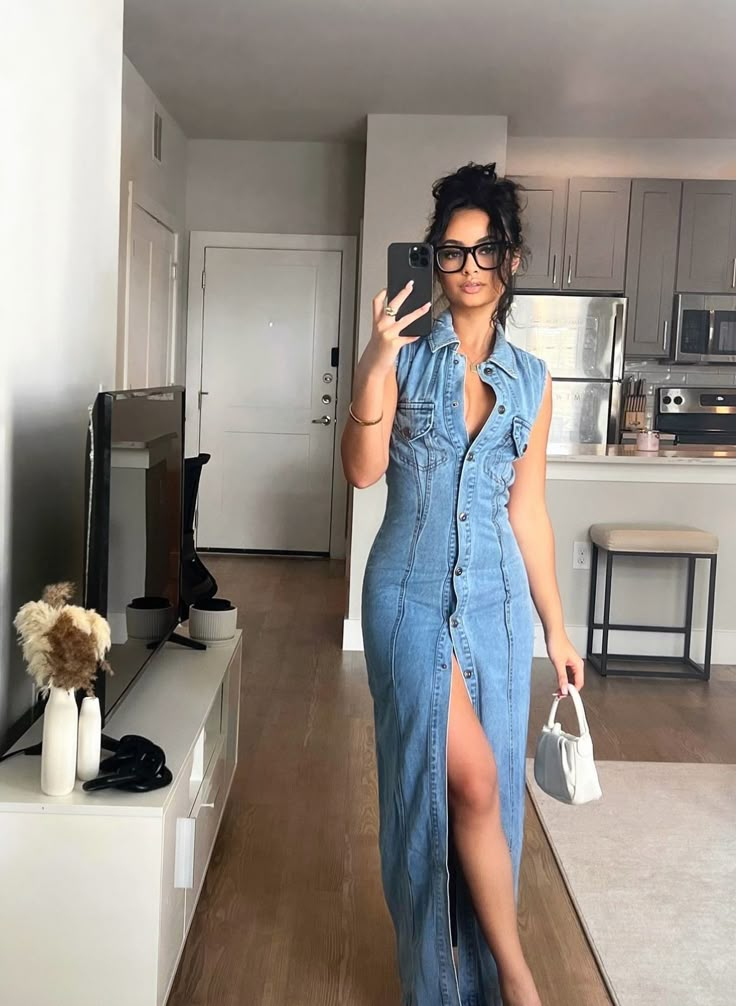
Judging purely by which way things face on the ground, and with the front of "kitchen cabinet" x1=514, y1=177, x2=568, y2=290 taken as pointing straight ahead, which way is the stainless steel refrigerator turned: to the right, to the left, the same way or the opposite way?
the same way

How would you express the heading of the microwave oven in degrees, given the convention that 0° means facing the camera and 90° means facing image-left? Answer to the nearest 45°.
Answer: approximately 0°

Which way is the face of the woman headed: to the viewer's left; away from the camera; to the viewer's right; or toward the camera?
toward the camera

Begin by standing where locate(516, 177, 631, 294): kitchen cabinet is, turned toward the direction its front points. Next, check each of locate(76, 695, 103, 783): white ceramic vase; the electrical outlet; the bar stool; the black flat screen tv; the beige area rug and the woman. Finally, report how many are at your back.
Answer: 0

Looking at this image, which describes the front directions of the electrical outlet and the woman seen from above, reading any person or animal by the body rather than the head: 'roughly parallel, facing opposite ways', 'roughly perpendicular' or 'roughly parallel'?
roughly parallel

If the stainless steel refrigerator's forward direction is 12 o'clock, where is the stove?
The stove is roughly at 8 o'clock from the stainless steel refrigerator.

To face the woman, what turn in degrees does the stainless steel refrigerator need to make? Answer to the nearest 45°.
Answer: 0° — it already faces them

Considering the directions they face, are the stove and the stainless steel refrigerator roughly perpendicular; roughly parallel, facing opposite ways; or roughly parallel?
roughly parallel

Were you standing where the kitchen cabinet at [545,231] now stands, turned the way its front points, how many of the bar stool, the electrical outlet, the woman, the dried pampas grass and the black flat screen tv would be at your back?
0

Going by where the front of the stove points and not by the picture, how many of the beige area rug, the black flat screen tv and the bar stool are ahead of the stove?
3

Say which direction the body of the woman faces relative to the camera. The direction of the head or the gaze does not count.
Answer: toward the camera

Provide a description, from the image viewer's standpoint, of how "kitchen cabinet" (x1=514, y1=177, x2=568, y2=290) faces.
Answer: facing the viewer

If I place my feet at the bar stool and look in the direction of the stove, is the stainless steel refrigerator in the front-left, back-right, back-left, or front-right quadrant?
front-left

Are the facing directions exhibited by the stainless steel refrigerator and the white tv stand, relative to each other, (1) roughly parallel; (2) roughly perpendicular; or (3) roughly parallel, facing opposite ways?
roughly perpendicular

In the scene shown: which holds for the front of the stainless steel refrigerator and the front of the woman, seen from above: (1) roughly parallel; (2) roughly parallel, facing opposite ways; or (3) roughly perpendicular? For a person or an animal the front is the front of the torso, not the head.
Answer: roughly parallel

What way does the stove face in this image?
toward the camera

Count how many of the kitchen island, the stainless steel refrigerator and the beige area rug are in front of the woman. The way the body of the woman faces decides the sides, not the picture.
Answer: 0

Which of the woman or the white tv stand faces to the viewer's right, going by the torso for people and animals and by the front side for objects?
the white tv stand
